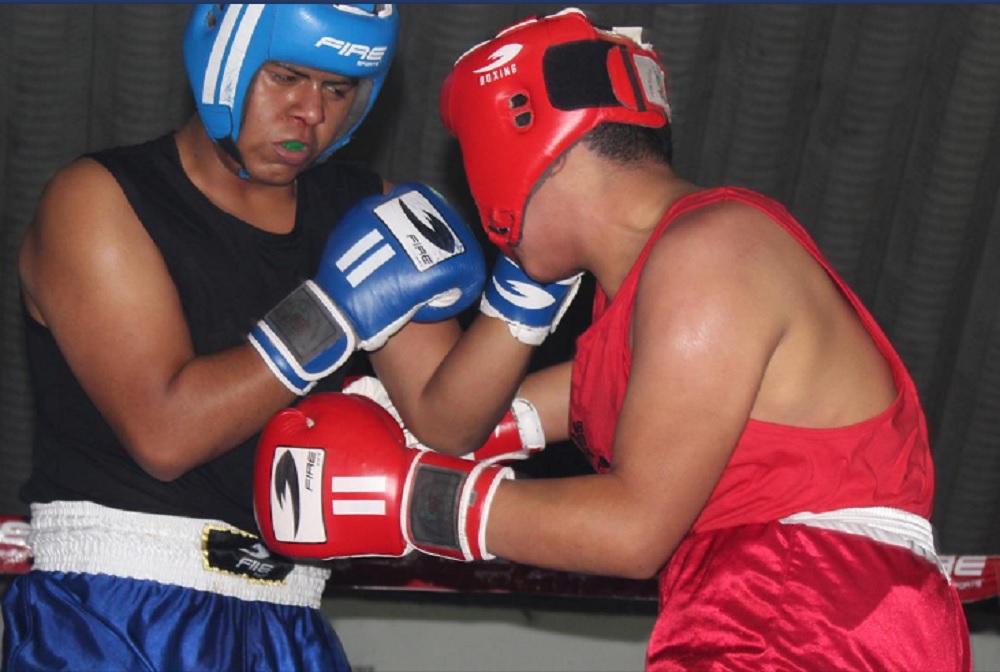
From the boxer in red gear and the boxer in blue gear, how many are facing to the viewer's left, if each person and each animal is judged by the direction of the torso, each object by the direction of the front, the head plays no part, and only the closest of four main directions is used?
1

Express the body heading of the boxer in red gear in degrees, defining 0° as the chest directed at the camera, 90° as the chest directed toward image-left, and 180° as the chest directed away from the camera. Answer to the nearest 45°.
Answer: approximately 90°

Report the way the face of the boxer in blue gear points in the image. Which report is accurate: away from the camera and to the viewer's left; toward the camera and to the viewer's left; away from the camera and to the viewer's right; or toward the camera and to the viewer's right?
toward the camera and to the viewer's right

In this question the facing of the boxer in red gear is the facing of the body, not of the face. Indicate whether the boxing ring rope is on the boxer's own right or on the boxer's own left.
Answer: on the boxer's own right

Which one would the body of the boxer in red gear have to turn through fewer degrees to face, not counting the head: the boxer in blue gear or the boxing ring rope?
the boxer in blue gear

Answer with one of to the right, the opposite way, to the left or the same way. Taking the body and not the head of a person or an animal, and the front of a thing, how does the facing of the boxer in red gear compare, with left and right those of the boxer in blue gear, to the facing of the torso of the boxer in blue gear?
the opposite way

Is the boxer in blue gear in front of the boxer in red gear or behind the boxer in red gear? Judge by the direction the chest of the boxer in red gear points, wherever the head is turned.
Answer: in front
